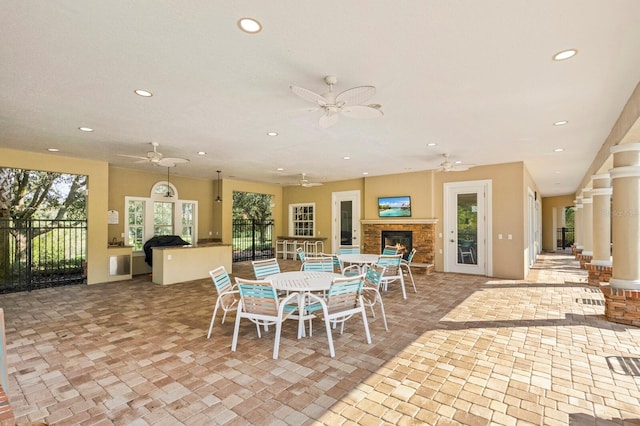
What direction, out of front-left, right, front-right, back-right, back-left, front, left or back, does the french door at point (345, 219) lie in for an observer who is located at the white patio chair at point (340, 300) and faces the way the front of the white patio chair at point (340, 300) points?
front-right

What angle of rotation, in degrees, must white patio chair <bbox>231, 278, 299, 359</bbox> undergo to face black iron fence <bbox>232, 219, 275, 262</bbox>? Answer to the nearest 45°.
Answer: approximately 45° to its left

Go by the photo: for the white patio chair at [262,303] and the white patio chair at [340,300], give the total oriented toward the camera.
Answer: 0

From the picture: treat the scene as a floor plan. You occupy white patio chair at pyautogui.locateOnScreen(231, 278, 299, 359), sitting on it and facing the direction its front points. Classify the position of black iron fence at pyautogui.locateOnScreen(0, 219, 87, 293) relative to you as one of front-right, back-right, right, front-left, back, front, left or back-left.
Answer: left

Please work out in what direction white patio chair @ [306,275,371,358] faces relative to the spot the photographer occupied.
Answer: facing away from the viewer and to the left of the viewer

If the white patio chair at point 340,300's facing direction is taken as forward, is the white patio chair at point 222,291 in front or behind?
in front

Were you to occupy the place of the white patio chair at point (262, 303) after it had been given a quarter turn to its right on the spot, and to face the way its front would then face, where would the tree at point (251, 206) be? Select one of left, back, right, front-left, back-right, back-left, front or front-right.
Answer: back-left

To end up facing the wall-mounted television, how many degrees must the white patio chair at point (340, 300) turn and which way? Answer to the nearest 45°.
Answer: approximately 45° to its right

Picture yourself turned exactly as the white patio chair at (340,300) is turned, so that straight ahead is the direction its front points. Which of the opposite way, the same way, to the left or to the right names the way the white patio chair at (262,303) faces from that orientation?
to the right

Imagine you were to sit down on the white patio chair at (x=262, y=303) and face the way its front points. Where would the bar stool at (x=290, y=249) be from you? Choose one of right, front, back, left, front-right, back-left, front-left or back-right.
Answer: front-left

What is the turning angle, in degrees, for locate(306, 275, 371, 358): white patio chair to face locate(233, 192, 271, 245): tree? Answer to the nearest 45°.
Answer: approximately 45° to its right

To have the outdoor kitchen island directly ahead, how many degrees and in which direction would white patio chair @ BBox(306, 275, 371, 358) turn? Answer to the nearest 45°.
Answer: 0° — it already faces it

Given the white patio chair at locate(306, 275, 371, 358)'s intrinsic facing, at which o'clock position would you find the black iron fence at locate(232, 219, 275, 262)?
The black iron fence is roughly at 1 o'clock from the white patio chair.

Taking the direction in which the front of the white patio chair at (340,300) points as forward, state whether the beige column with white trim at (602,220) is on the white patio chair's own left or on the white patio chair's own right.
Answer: on the white patio chair's own right

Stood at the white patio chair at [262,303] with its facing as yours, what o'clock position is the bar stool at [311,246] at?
The bar stool is roughly at 11 o'clock from the white patio chair.

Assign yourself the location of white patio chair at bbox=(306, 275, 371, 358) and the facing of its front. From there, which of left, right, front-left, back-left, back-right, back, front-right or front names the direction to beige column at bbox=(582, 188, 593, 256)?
right
